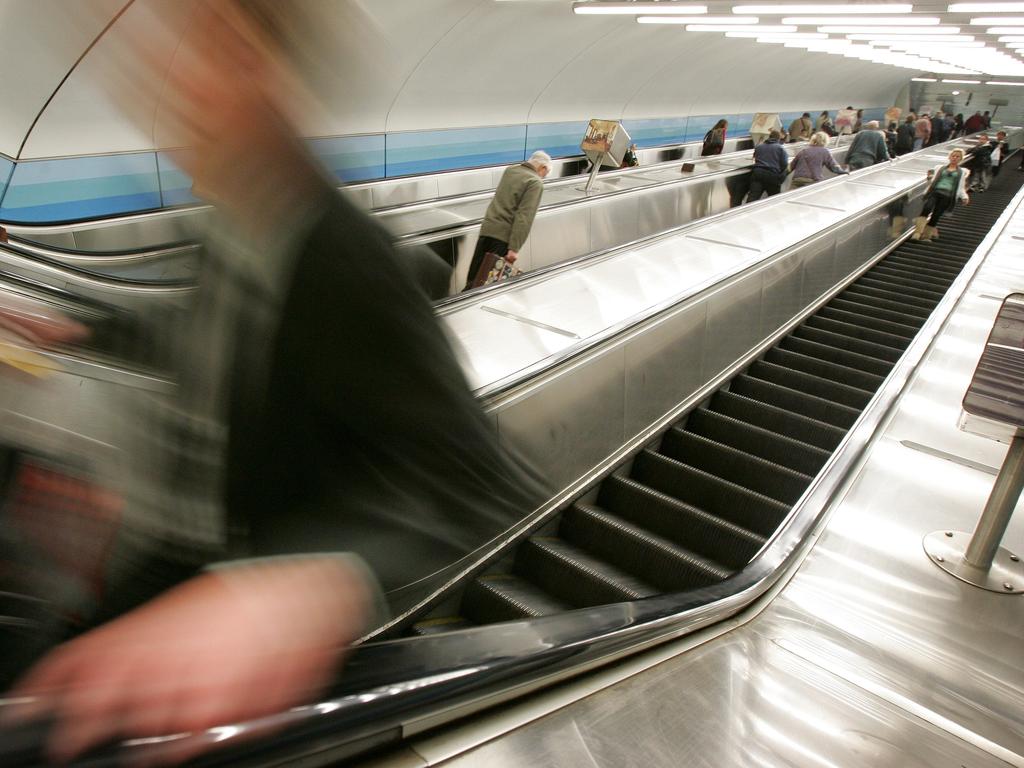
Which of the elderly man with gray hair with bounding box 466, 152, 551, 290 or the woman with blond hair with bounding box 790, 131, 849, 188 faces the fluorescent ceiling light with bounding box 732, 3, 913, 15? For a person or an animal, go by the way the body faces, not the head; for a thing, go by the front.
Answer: the elderly man with gray hair

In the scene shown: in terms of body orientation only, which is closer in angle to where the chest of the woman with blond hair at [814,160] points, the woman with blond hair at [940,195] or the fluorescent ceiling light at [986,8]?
the woman with blond hair

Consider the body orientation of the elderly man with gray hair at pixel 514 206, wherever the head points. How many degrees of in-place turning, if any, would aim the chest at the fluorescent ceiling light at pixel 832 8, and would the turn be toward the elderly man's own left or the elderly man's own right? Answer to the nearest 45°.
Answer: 0° — they already face it
